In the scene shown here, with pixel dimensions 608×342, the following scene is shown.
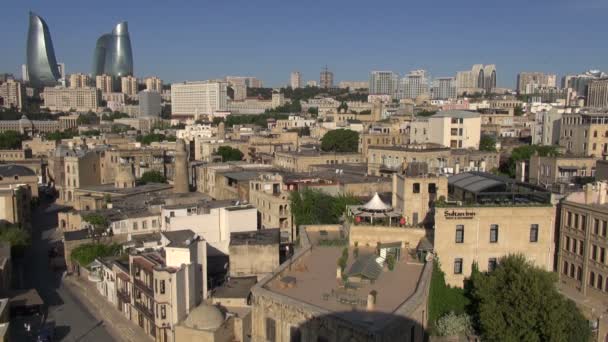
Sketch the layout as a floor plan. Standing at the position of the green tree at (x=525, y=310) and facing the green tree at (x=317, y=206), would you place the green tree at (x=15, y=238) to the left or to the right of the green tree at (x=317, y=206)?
left

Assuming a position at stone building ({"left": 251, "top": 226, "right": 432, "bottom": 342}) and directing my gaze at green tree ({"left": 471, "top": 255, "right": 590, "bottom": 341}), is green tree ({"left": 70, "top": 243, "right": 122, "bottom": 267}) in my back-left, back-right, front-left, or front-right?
back-left

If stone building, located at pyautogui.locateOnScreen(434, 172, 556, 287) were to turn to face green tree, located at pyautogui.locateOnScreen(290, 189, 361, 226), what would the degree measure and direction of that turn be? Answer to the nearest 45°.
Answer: approximately 135° to its right

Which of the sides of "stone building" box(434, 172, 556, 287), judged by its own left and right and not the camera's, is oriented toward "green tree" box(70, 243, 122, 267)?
right

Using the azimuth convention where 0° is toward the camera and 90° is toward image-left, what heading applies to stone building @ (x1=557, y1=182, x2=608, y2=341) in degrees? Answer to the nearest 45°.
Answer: approximately 45°

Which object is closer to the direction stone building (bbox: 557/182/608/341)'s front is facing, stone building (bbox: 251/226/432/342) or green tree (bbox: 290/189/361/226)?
the stone building

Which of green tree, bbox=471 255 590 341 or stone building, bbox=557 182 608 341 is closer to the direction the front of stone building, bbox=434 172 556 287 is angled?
the green tree

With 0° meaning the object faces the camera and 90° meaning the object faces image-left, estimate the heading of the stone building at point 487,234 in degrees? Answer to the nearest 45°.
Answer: approximately 0°

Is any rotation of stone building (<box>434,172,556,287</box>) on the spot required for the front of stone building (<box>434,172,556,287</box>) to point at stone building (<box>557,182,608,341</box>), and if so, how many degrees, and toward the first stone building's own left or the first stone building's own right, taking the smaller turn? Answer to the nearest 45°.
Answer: approximately 135° to the first stone building's own left

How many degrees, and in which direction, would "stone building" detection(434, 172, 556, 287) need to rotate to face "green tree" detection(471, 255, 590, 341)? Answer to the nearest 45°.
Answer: approximately 45° to its left
